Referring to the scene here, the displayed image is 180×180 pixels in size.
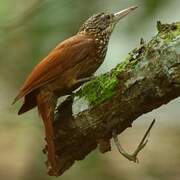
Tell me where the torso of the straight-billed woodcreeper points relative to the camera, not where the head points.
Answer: to the viewer's right
